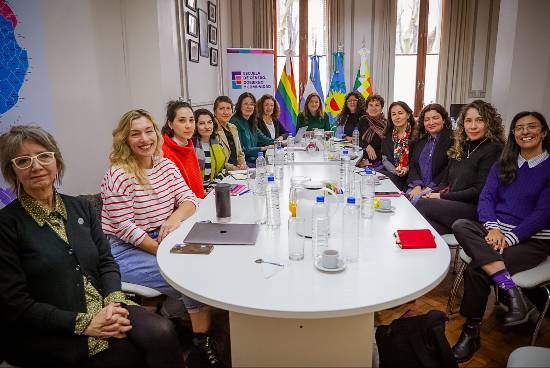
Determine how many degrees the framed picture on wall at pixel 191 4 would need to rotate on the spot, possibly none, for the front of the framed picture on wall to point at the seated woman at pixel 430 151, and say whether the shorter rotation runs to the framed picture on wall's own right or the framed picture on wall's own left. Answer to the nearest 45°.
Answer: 0° — it already faces them

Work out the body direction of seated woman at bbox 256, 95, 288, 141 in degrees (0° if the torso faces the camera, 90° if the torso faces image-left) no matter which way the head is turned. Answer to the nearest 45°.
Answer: approximately 0°

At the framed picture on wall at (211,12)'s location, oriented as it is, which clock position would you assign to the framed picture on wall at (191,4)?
the framed picture on wall at (191,4) is roughly at 2 o'clock from the framed picture on wall at (211,12).

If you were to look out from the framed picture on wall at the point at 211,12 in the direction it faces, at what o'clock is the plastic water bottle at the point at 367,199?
The plastic water bottle is roughly at 1 o'clock from the framed picture on wall.

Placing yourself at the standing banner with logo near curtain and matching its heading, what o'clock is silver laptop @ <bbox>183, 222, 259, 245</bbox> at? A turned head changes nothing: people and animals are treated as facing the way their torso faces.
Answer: The silver laptop is roughly at 12 o'clock from the standing banner with logo near curtain.

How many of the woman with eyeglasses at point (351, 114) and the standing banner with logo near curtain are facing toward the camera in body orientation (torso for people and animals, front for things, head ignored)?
2

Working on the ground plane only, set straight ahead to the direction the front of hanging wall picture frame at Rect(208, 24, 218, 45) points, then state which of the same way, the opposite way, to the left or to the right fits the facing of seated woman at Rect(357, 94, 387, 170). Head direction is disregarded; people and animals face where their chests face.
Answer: to the right

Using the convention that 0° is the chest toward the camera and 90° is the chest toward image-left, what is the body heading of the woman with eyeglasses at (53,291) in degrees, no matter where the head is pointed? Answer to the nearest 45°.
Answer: approximately 315°

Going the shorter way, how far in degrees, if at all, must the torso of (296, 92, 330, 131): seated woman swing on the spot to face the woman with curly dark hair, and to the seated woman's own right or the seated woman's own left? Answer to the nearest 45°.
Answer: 0° — they already face them

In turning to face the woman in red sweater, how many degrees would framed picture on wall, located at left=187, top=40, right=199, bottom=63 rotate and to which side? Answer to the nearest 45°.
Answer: approximately 45° to its right
